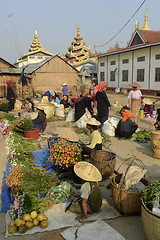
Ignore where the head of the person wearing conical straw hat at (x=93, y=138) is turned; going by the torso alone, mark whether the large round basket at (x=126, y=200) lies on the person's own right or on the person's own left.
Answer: on the person's own left

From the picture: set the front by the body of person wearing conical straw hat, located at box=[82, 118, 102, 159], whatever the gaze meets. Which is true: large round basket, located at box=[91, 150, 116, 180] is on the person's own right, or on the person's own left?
on the person's own left

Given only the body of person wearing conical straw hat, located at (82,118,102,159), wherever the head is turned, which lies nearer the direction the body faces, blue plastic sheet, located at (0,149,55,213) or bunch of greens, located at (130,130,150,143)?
the blue plastic sheet

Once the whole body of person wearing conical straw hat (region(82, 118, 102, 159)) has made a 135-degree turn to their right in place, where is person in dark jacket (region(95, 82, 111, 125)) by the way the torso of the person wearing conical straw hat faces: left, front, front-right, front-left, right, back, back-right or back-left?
front-left

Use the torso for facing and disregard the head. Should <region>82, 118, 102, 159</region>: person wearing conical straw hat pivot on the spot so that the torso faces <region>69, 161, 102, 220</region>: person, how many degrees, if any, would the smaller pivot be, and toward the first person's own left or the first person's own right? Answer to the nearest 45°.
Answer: approximately 90° to the first person's own left

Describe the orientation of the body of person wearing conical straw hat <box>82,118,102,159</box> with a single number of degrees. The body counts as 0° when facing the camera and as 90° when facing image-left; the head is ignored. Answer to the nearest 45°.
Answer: approximately 90°

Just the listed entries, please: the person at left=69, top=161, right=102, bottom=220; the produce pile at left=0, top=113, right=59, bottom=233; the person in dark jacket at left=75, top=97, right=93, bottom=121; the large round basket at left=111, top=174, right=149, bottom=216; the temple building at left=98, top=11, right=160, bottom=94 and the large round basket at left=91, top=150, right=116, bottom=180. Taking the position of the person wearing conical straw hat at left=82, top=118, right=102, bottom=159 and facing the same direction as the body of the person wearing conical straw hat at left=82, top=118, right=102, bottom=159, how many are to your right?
2

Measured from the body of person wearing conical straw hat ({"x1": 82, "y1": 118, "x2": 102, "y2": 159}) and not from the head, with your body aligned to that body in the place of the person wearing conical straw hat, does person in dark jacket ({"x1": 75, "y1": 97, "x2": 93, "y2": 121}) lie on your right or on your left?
on your right

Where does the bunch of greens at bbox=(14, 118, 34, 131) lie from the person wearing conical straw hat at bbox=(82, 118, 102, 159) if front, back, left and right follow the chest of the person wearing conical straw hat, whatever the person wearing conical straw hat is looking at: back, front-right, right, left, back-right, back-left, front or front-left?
front-right

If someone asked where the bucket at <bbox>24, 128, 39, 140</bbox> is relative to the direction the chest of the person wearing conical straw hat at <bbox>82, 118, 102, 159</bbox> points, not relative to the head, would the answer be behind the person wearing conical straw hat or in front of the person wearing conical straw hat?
in front
